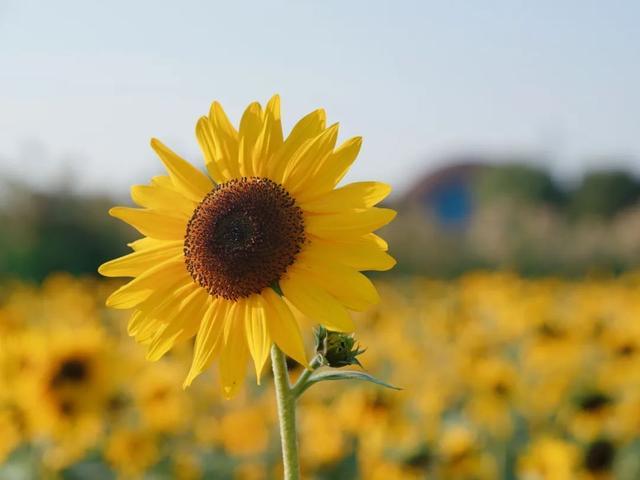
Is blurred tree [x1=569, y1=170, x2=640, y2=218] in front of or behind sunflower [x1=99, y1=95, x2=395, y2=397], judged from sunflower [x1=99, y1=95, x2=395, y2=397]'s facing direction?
behind

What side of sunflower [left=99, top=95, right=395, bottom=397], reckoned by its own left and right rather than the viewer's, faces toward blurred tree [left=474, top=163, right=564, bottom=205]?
back

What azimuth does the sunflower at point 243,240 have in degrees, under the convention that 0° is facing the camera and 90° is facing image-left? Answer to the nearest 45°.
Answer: approximately 0°
